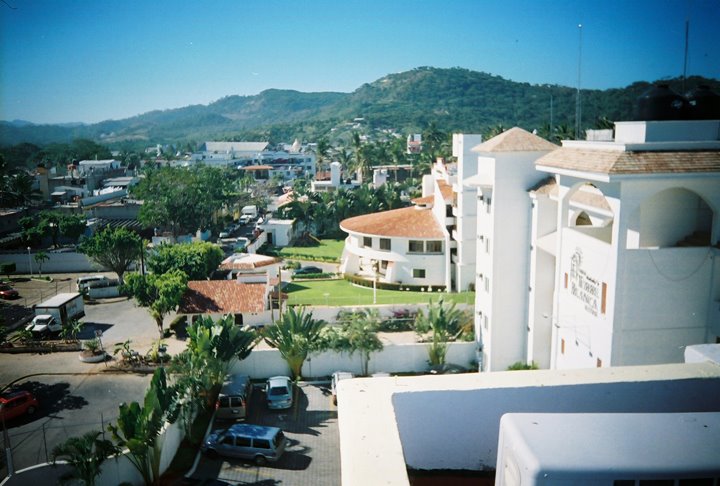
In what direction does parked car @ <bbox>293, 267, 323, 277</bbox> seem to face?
to the viewer's left

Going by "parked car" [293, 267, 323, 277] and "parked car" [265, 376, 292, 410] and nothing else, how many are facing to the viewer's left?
1

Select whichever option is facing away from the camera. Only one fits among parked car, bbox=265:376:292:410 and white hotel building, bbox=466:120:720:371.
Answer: the parked car

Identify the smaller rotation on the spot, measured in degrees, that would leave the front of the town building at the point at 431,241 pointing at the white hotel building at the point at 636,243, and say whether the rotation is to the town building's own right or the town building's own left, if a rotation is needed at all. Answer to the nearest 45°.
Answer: approximately 45° to the town building's own left

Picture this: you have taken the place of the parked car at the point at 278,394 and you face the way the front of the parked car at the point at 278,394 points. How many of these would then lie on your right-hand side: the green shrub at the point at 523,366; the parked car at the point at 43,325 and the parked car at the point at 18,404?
1

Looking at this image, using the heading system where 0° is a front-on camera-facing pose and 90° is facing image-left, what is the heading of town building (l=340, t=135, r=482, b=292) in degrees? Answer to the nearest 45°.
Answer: approximately 45°
